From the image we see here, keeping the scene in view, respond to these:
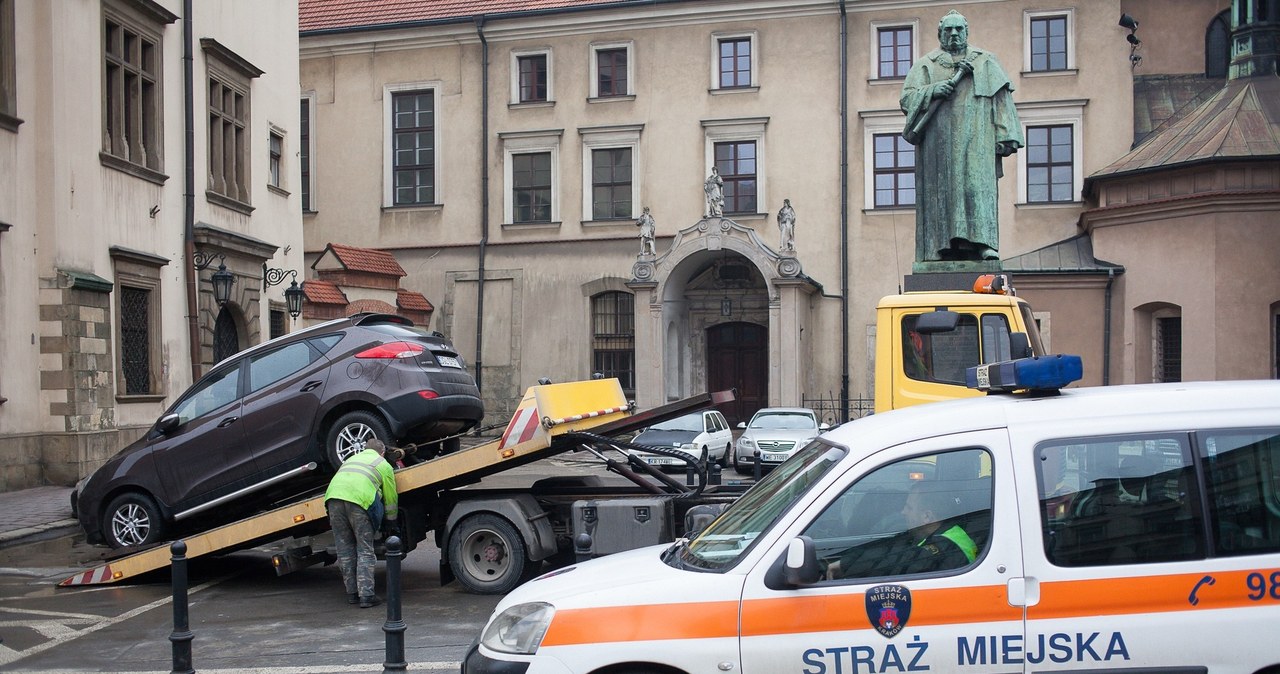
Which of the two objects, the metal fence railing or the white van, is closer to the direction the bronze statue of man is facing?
the white van

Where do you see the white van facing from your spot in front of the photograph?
facing to the left of the viewer

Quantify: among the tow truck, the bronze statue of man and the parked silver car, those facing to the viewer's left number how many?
0

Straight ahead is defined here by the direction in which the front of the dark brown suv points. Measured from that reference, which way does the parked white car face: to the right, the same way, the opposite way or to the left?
to the left

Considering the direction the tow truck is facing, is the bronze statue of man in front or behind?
in front

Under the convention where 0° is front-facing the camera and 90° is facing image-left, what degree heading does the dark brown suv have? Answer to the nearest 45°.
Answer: approximately 135°

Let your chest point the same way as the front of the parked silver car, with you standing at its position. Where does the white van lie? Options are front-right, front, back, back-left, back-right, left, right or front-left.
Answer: front

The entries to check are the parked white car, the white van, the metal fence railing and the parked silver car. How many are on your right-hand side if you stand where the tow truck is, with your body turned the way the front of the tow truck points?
1

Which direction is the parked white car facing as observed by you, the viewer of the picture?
facing the viewer and to the left of the viewer

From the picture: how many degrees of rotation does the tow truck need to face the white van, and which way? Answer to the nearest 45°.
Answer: approximately 90° to its right

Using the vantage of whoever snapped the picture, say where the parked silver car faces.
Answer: facing the viewer

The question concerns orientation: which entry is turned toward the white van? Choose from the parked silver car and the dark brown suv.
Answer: the parked silver car

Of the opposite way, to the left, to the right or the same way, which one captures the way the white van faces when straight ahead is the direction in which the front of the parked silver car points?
to the right

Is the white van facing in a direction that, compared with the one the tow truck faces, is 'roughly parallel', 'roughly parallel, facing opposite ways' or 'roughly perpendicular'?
roughly parallel, facing opposite ways

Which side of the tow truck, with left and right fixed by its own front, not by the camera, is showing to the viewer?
right

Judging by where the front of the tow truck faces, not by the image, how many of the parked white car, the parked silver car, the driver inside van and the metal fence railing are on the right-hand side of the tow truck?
1

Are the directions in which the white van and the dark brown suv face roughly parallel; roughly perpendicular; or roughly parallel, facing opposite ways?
roughly parallel

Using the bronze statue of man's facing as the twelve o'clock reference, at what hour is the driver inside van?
The driver inside van is roughly at 12 o'clock from the bronze statue of man.

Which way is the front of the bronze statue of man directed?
toward the camera
